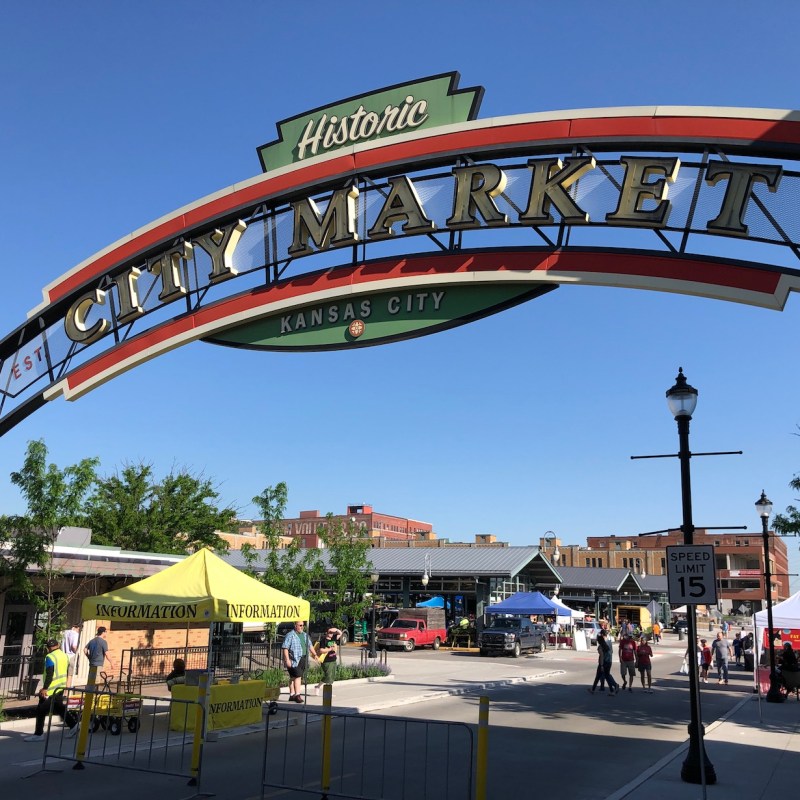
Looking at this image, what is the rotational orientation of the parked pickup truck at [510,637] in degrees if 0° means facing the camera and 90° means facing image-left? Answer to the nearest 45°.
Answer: approximately 45°

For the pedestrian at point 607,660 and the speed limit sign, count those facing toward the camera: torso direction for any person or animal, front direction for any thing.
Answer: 1

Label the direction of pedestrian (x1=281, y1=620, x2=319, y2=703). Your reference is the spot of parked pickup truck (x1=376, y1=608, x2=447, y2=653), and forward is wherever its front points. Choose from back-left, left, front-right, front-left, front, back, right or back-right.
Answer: front-left

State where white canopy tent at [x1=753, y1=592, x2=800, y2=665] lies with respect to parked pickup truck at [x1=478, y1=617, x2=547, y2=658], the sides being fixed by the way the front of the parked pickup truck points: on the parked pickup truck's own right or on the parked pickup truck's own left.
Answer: on the parked pickup truck's own left

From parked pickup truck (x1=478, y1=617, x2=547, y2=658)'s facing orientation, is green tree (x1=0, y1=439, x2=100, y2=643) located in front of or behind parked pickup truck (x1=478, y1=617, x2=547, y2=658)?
in front

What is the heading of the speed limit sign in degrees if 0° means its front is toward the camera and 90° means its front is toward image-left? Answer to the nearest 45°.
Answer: approximately 0°

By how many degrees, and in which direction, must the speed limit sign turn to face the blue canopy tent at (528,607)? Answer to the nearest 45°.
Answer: approximately 180°

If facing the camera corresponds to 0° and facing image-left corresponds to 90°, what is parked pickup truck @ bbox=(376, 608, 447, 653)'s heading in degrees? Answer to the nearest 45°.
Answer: approximately 45°
